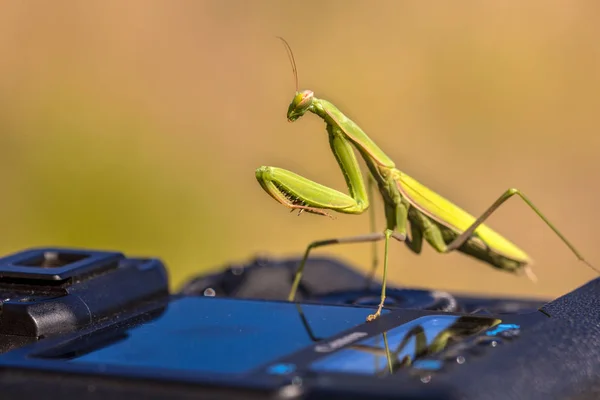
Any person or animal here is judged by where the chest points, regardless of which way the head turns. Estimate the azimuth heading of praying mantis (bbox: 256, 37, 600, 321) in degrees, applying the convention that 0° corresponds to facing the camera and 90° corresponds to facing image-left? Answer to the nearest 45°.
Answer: approximately 90°
